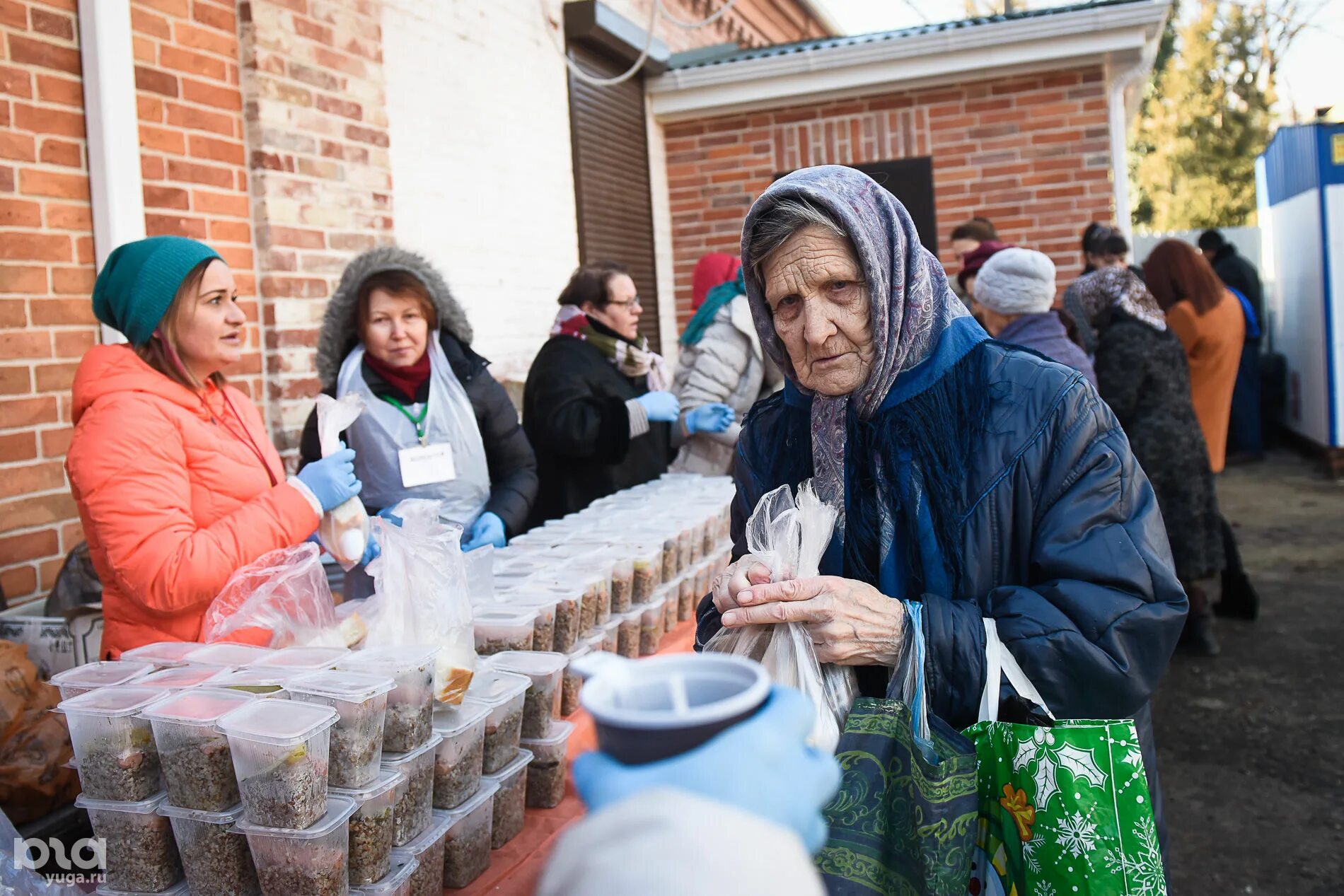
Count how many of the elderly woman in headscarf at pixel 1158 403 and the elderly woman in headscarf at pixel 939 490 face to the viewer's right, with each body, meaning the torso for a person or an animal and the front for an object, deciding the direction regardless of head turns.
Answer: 0

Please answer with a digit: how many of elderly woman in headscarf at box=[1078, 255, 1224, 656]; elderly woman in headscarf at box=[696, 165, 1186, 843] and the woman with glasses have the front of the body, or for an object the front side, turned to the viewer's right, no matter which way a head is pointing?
1

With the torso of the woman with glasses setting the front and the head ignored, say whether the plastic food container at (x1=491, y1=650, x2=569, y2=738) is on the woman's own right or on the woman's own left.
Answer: on the woman's own right

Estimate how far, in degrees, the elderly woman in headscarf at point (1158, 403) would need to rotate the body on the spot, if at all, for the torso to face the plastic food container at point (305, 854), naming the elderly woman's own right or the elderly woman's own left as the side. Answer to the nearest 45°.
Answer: approximately 135° to the elderly woman's own left

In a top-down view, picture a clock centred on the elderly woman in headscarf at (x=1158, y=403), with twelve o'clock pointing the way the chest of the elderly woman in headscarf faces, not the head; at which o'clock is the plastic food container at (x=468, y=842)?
The plastic food container is roughly at 8 o'clock from the elderly woman in headscarf.

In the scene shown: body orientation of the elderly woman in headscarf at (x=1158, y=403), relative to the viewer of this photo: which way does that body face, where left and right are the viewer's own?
facing away from the viewer and to the left of the viewer

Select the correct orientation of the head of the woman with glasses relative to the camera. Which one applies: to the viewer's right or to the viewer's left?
to the viewer's right

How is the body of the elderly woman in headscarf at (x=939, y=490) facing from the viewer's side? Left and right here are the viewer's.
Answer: facing the viewer and to the left of the viewer

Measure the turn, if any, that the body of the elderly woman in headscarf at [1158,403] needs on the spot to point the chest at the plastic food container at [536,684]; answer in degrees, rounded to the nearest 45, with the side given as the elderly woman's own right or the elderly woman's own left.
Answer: approximately 135° to the elderly woman's own left

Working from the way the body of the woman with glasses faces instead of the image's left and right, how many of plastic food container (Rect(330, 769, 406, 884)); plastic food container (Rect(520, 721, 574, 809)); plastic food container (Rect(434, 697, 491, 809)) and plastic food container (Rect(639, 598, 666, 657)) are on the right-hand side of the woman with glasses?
4

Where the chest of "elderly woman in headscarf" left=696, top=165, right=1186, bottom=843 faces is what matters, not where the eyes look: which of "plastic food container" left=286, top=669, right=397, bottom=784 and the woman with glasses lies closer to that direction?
the plastic food container

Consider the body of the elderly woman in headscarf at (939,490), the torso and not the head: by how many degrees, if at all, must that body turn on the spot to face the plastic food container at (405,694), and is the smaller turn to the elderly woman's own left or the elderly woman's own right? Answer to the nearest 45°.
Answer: approximately 45° to the elderly woman's own right

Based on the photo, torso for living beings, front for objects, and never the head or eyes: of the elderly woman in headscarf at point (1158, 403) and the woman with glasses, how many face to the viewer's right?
1

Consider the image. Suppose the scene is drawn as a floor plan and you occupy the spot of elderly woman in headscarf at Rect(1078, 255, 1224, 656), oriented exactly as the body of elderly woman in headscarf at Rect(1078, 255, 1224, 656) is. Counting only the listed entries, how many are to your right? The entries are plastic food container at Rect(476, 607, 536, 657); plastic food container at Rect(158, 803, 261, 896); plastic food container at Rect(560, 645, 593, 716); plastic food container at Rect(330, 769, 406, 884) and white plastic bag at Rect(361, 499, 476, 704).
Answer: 0

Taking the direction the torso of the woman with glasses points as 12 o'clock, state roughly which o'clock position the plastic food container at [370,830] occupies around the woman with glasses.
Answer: The plastic food container is roughly at 3 o'clock from the woman with glasses.

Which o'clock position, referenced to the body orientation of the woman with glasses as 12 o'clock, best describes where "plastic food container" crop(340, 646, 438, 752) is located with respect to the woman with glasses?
The plastic food container is roughly at 3 o'clock from the woman with glasses.

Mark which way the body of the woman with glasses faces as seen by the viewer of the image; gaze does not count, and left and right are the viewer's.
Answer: facing to the right of the viewer

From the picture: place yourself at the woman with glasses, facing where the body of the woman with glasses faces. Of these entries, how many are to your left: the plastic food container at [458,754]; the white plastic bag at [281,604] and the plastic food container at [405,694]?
0
